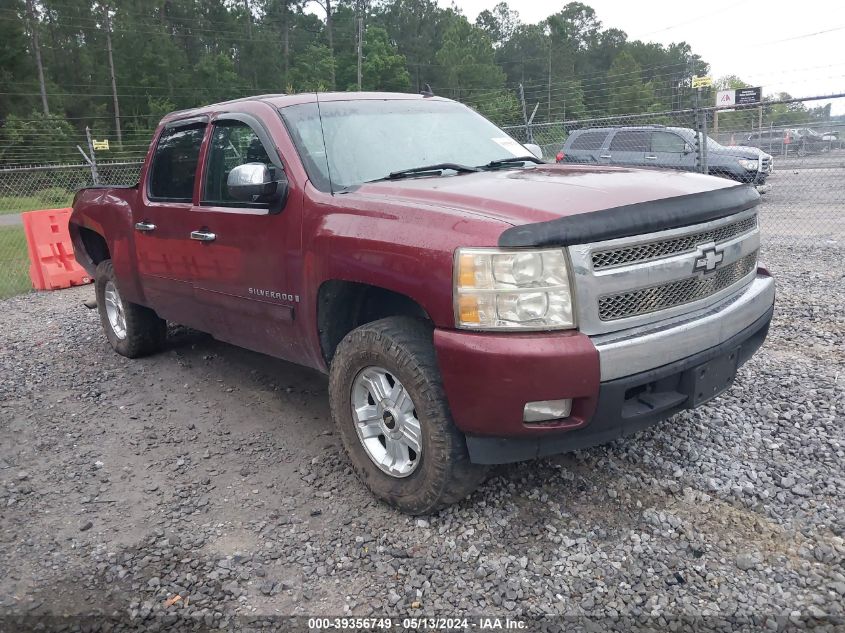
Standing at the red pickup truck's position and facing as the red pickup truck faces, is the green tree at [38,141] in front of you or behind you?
behind

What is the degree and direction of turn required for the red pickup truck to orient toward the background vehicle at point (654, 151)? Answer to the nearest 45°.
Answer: approximately 135° to its left

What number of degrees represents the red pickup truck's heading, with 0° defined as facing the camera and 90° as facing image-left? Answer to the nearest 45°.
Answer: approximately 315°
